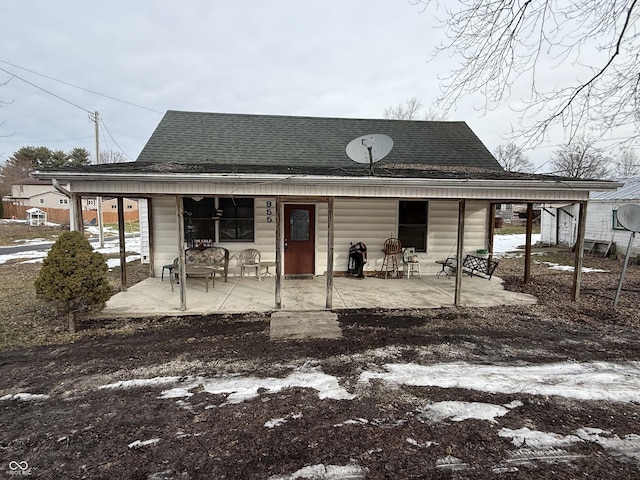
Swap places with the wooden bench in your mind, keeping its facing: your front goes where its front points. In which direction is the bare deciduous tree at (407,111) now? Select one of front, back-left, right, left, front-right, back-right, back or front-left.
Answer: back

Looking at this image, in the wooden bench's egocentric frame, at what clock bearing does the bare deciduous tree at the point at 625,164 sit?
The bare deciduous tree is roughly at 8 o'clock from the wooden bench.

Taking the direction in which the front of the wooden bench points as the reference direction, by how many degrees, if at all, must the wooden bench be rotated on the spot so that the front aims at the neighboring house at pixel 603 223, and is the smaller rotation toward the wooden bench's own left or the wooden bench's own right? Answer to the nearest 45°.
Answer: approximately 135° to the wooden bench's own left

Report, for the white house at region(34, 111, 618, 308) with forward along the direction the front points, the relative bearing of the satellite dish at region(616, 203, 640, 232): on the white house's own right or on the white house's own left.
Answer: on the white house's own left

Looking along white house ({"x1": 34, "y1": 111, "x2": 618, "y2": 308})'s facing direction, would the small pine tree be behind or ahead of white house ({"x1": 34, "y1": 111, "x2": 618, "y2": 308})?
ahead

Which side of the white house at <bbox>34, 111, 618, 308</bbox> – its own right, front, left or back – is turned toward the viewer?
front

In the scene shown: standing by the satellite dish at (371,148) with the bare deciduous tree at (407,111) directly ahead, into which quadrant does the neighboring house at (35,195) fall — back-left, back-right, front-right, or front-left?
front-left

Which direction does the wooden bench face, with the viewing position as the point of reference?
facing the viewer and to the left of the viewer

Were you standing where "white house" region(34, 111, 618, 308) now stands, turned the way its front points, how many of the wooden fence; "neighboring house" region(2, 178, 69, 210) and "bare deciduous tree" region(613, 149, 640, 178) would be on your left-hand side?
1

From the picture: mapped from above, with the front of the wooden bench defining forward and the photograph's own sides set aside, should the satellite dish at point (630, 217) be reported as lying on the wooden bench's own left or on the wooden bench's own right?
on the wooden bench's own left

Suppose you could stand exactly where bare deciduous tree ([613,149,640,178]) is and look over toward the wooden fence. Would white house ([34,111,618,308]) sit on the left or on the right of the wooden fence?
left

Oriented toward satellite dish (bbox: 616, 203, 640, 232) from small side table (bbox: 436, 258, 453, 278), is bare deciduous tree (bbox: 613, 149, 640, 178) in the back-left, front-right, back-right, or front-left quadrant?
front-left
